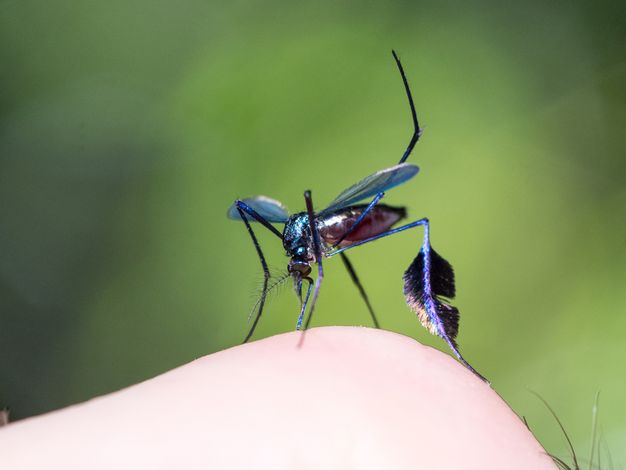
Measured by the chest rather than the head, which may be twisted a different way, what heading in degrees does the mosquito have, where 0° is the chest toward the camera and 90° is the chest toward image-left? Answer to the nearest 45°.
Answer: approximately 45°
